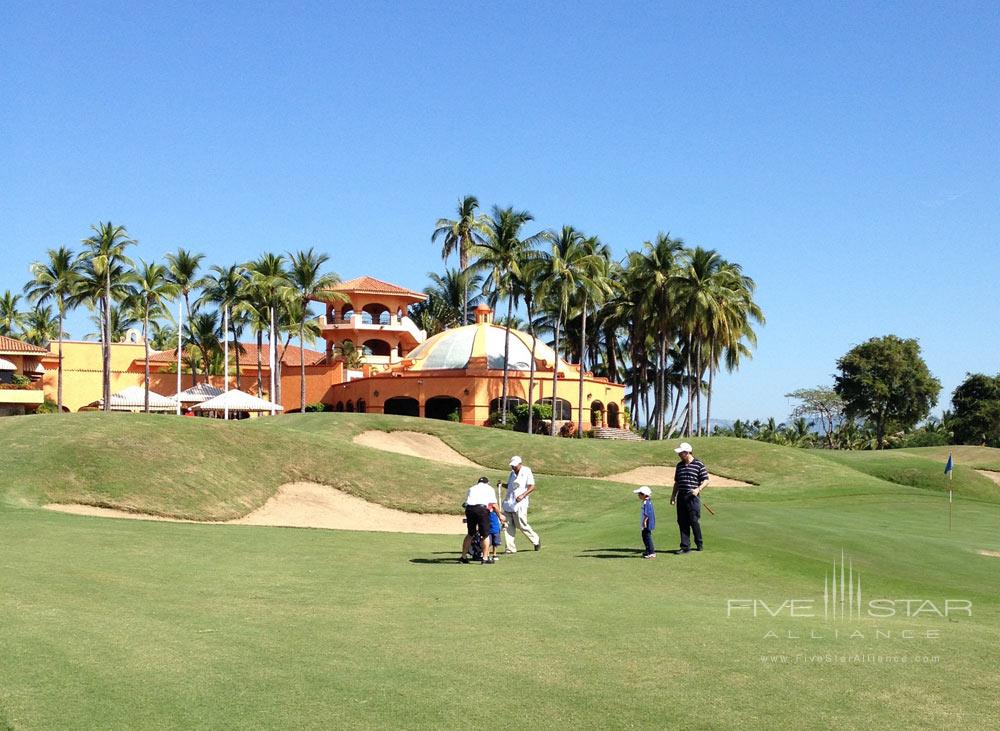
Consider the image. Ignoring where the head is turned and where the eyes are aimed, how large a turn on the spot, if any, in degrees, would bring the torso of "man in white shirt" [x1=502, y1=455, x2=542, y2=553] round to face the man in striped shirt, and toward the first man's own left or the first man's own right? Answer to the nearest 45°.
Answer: approximately 90° to the first man's own left

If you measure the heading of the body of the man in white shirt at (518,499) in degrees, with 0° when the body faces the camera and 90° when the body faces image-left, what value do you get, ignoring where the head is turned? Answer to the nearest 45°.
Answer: approximately 45°

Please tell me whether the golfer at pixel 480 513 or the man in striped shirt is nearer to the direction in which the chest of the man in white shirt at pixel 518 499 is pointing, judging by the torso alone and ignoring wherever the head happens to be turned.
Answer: the golfer
